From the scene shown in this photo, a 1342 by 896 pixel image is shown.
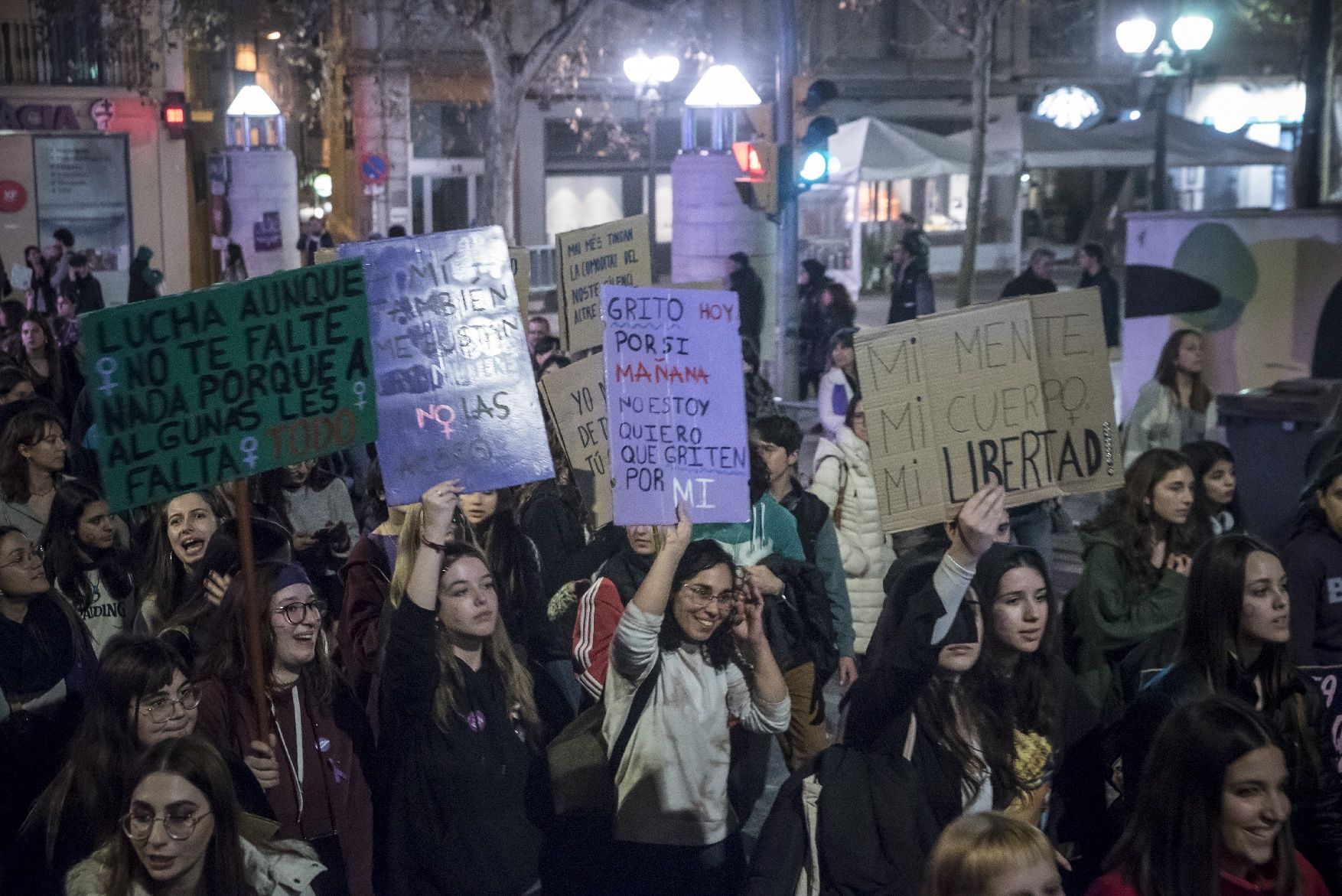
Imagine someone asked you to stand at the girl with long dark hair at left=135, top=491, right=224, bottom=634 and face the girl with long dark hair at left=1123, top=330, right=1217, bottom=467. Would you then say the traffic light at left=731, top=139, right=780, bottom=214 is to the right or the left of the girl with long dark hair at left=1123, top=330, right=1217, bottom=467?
left

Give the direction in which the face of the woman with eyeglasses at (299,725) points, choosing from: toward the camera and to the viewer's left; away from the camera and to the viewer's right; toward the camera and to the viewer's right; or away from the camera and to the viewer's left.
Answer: toward the camera and to the viewer's right

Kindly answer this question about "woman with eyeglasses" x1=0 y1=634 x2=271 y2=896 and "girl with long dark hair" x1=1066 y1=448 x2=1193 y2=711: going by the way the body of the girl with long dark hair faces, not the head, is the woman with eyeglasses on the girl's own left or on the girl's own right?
on the girl's own right

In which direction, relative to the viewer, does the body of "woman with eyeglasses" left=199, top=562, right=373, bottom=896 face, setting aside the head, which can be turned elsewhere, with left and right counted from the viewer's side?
facing the viewer and to the right of the viewer

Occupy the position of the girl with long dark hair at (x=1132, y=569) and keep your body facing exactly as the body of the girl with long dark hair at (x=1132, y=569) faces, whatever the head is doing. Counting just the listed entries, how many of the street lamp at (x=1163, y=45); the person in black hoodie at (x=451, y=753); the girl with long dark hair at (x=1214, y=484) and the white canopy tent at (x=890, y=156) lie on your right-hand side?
1

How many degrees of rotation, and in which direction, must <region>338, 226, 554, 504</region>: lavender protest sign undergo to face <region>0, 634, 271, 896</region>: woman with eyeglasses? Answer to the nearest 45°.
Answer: approximately 45° to its right

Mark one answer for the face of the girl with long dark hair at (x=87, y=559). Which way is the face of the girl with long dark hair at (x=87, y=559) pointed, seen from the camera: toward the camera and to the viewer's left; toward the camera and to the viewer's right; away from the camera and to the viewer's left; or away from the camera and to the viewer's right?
toward the camera and to the viewer's right

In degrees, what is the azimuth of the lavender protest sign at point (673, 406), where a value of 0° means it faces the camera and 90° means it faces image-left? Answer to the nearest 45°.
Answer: approximately 0°

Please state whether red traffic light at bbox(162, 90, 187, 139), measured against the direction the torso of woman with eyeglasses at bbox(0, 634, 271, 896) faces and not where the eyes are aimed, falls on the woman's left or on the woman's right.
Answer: on the woman's left

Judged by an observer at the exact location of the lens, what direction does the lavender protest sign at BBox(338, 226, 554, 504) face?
facing the viewer

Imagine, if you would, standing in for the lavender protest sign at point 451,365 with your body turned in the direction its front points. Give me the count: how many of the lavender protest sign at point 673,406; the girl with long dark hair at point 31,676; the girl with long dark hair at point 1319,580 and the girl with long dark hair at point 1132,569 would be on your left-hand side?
3

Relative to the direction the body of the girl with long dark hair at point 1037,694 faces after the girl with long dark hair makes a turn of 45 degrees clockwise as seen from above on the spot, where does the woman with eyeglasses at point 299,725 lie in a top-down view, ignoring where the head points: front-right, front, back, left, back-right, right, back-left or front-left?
right
